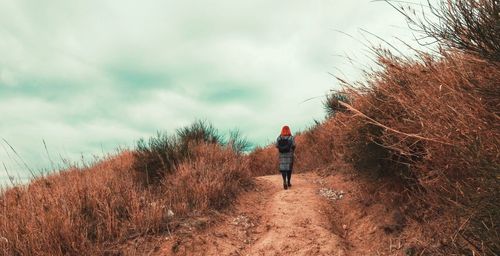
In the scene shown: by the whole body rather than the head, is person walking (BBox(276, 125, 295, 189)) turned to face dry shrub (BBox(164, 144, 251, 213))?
no

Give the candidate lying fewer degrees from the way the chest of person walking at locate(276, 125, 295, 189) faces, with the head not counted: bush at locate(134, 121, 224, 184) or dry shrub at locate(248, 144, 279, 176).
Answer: the dry shrub

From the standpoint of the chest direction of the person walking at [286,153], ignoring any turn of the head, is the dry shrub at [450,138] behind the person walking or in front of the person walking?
behind

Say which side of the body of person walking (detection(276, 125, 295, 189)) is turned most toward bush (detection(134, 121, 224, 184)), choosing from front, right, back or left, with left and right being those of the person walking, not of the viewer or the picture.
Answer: left

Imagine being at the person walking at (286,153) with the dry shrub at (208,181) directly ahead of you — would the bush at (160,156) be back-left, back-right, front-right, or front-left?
front-right

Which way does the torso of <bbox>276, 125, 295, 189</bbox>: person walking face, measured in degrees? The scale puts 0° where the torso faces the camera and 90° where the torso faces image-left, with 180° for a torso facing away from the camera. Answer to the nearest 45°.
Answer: approximately 180°

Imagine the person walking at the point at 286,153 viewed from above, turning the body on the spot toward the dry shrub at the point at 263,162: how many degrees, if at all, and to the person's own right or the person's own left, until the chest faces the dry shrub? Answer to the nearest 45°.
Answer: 0° — they already face it

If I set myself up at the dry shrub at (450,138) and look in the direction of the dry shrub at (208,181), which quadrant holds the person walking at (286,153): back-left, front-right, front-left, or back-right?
front-right
